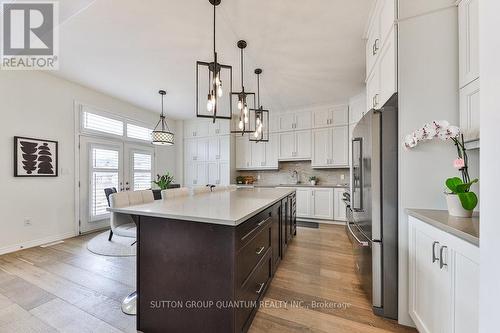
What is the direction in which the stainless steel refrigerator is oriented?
to the viewer's left

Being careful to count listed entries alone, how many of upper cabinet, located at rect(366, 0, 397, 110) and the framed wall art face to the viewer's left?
1

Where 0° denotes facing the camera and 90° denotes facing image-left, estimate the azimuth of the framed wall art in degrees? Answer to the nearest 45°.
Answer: approximately 315°

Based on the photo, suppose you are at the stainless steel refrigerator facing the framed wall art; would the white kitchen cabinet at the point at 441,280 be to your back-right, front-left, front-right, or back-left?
back-left

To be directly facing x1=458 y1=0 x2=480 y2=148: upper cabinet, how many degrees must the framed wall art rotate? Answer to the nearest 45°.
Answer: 0° — it already faces it

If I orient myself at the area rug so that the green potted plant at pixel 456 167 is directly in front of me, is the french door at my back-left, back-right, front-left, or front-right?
back-left

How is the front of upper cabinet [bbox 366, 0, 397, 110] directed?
to the viewer's left

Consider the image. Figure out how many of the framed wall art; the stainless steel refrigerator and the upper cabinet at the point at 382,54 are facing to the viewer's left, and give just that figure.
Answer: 2

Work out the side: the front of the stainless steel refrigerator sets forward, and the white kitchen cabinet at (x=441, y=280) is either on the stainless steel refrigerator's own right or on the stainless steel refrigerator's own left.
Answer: on the stainless steel refrigerator's own left
